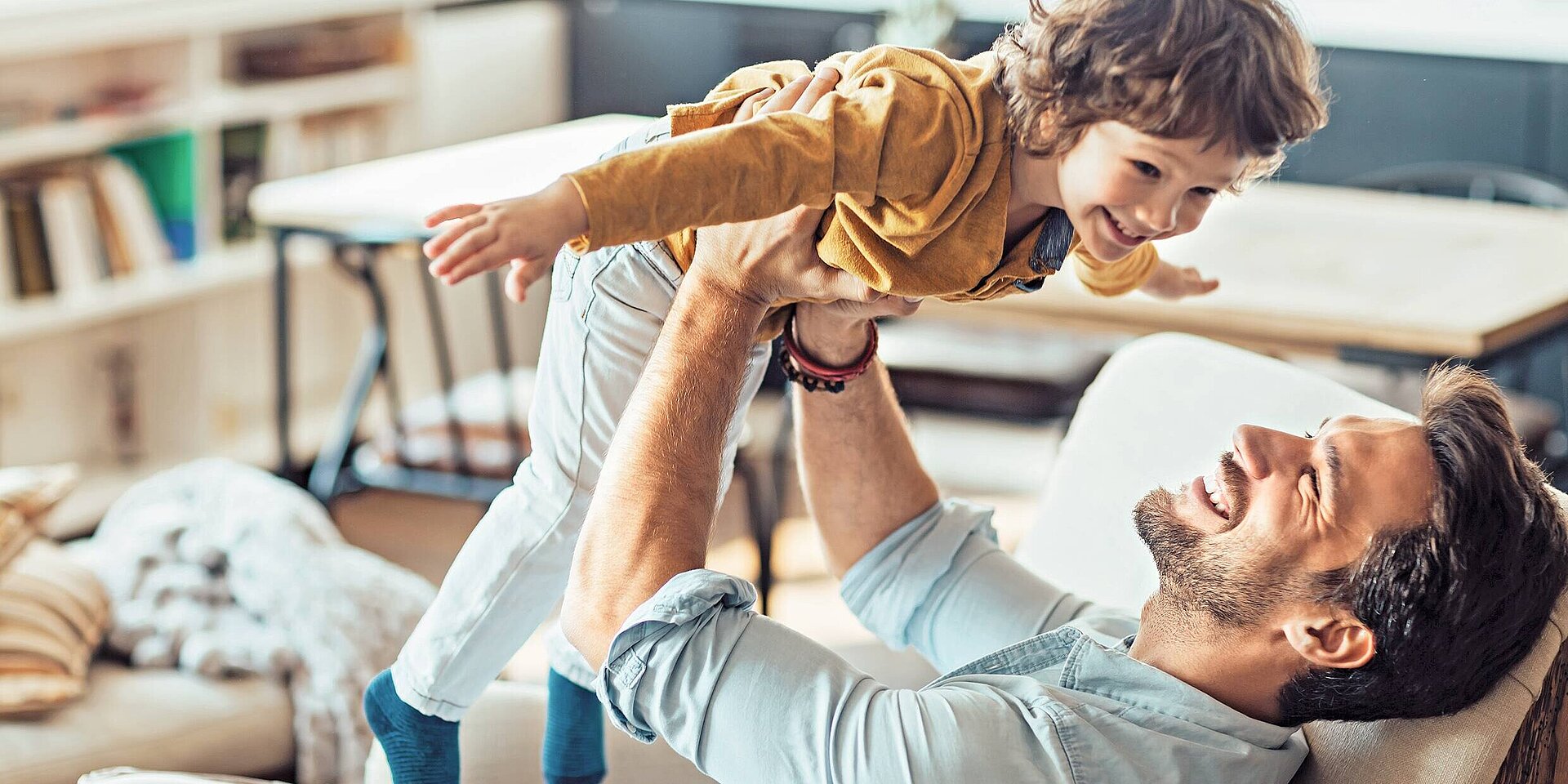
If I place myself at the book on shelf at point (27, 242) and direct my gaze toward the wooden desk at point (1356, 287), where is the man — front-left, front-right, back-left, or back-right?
front-right

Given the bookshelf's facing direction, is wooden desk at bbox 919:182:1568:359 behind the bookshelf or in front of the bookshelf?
in front

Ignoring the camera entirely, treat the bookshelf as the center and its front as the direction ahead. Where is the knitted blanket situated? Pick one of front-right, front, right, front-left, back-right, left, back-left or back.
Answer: front-right

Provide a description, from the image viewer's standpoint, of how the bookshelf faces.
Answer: facing the viewer and to the right of the viewer
